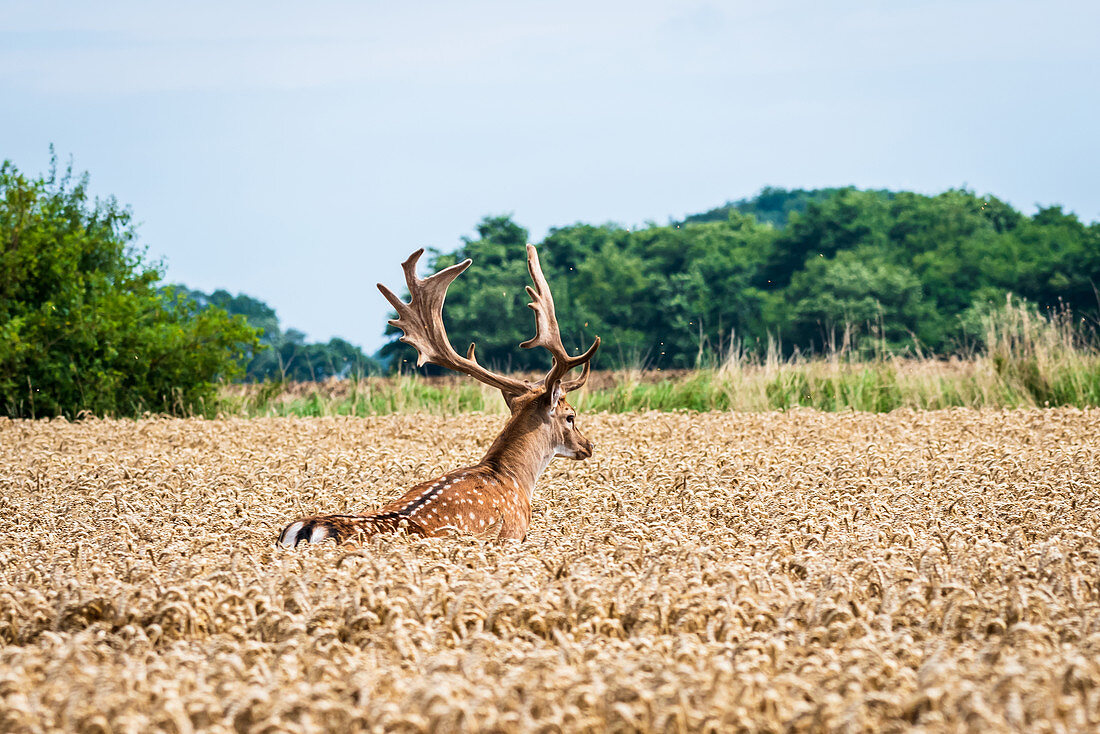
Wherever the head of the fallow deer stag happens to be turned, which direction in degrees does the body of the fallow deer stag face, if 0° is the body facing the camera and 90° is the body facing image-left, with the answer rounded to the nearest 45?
approximately 225°

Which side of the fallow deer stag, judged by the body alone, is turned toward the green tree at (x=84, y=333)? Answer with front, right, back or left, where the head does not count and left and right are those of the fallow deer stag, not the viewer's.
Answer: left
